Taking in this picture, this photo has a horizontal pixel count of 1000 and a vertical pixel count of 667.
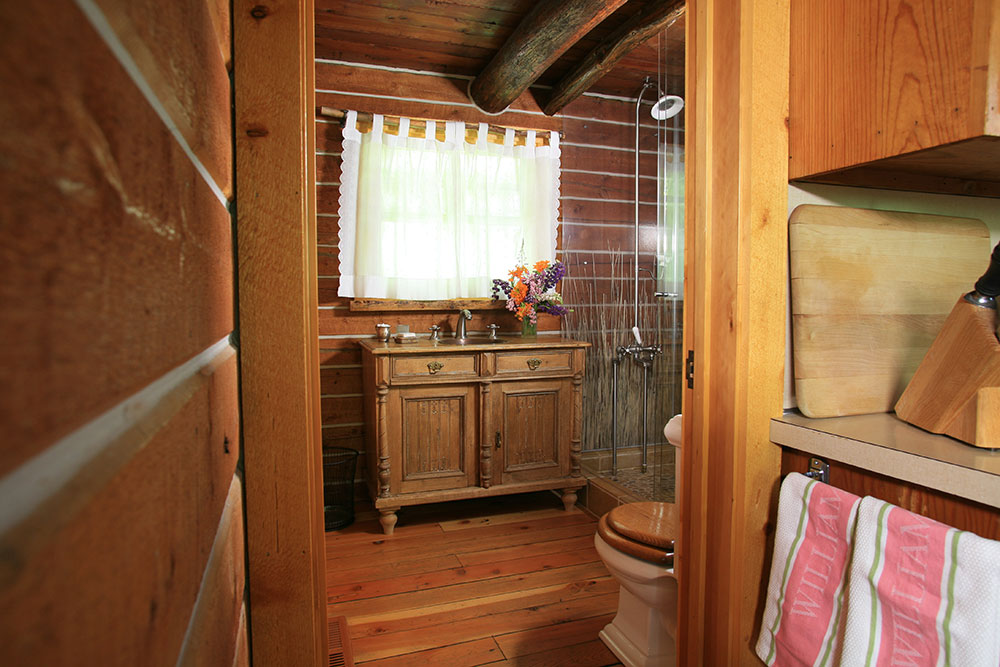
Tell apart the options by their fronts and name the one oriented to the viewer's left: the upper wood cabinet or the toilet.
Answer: the toilet

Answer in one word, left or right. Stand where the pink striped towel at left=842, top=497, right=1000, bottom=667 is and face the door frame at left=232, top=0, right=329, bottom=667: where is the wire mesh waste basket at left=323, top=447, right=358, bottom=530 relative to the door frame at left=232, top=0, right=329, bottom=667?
right

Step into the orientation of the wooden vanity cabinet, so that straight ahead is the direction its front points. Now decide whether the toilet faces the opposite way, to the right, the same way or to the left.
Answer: to the right

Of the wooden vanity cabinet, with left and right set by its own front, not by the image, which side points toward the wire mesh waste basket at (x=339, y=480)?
right

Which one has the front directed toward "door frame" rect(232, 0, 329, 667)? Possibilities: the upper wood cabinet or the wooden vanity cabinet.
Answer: the wooden vanity cabinet

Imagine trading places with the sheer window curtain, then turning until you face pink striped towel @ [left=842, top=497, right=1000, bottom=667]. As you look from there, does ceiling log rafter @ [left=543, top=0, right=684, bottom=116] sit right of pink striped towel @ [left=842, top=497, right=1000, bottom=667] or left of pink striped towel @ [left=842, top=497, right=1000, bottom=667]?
left

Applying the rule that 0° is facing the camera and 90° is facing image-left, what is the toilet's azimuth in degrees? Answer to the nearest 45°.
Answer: approximately 90°

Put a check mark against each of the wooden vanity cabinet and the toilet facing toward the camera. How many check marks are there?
1

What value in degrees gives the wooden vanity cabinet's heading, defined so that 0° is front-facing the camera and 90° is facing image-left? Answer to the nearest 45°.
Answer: approximately 0°
